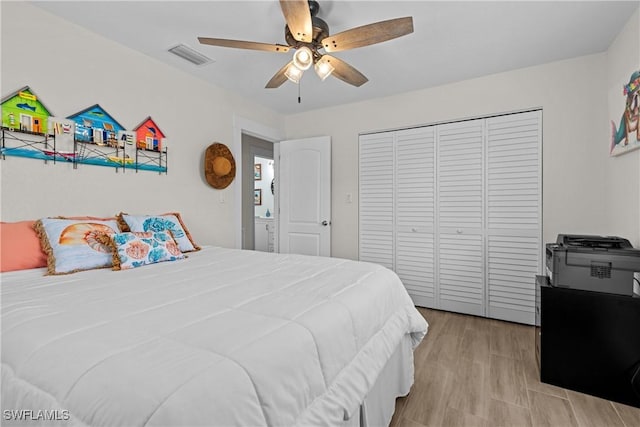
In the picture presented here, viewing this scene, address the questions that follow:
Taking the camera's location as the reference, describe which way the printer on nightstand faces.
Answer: facing to the left of the viewer

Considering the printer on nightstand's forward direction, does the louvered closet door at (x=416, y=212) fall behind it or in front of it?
in front

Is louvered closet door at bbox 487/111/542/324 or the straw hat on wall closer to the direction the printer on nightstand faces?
the straw hat on wall

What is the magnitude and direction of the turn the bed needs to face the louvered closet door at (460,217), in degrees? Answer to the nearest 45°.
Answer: approximately 90° to its left

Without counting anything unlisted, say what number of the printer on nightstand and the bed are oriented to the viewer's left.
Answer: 1

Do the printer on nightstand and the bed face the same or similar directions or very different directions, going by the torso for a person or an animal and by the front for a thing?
very different directions

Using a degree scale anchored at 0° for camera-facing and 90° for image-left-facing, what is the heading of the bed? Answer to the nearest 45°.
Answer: approximately 315°

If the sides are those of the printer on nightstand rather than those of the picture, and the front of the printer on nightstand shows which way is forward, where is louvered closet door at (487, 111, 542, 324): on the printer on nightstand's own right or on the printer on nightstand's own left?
on the printer on nightstand's own right

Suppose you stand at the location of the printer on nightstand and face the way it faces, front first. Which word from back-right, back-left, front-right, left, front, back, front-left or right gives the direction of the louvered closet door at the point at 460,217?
front-right

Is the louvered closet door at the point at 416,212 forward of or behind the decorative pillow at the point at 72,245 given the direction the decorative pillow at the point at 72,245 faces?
forward

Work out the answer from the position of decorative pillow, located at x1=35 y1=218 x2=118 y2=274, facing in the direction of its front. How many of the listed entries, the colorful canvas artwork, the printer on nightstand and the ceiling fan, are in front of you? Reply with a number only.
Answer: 3

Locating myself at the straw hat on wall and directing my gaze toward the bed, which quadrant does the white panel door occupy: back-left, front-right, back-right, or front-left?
back-left

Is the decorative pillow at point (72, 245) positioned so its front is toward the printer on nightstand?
yes

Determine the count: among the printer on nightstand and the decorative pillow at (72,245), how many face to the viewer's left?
1

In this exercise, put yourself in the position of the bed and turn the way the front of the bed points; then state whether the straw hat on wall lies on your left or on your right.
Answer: on your left

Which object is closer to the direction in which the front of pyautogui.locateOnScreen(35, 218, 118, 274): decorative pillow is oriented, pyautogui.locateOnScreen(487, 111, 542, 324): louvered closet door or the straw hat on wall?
the louvered closet door
